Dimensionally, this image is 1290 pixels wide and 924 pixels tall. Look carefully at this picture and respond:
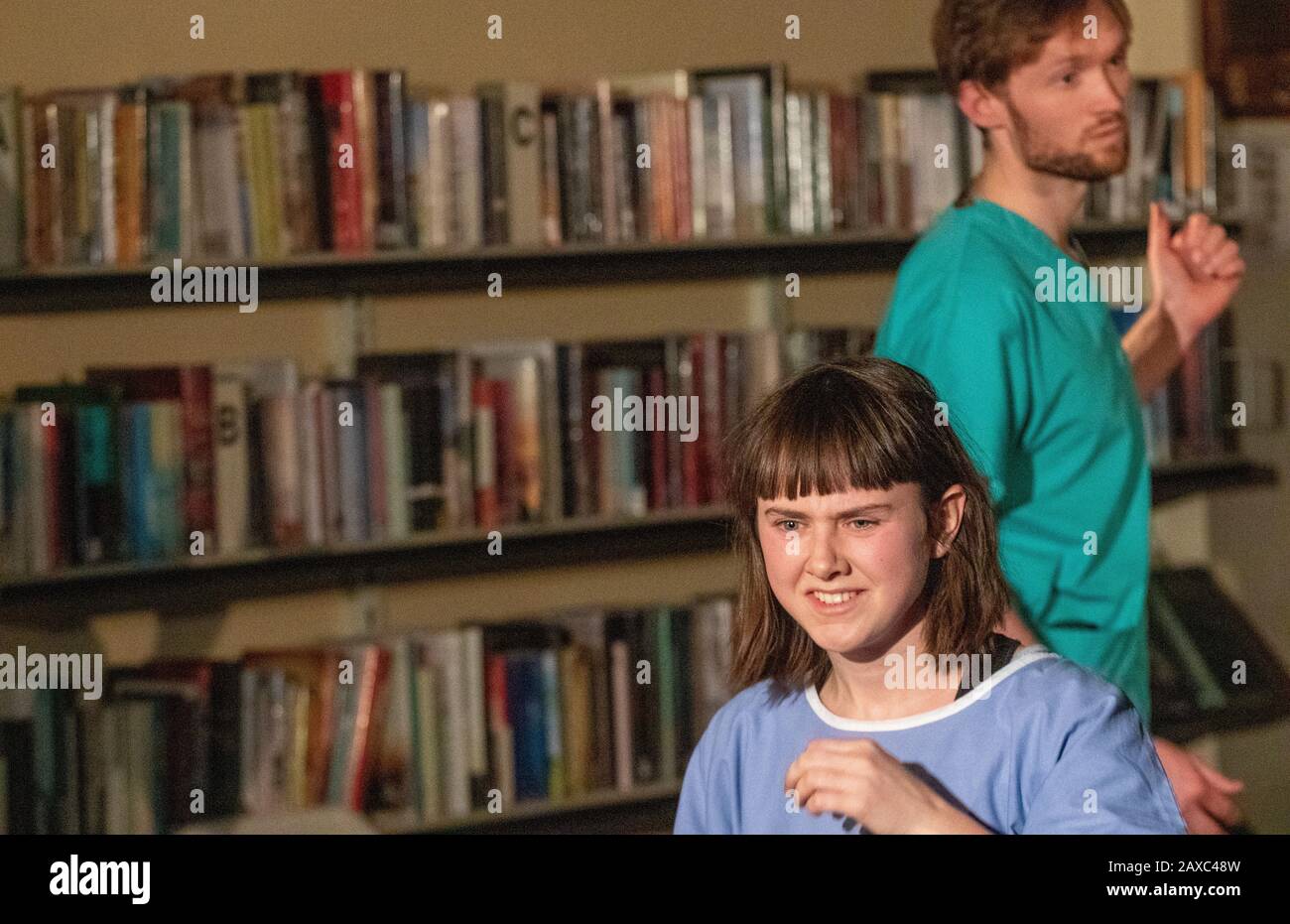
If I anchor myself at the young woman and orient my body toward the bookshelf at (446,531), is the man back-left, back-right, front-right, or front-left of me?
front-right

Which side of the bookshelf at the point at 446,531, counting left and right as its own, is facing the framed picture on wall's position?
left

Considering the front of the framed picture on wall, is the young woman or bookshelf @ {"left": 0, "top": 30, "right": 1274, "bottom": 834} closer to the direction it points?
the young woman

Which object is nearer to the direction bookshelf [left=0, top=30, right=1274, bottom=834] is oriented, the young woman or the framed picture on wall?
the young woman

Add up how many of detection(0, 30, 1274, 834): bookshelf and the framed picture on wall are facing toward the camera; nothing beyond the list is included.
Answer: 2

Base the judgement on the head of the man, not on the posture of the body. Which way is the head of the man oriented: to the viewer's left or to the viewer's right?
to the viewer's right

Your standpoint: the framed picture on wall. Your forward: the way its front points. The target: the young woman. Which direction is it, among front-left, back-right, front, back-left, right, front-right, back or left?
front

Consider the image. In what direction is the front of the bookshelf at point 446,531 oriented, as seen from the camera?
facing the viewer

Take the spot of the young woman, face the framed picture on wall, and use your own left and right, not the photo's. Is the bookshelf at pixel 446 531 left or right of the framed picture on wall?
left

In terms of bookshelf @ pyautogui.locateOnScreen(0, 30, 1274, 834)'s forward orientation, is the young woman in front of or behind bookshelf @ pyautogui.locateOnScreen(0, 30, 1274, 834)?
in front

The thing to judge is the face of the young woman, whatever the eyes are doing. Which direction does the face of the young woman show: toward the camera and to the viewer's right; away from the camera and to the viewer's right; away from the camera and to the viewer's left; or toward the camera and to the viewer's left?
toward the camera and to the viewer's left

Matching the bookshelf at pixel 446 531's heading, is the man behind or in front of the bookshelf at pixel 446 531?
in front

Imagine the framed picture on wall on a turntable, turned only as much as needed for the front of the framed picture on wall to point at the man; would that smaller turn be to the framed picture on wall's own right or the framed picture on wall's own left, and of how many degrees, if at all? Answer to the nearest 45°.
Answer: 0° — it already faces them

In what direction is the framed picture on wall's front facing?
toward the camera
